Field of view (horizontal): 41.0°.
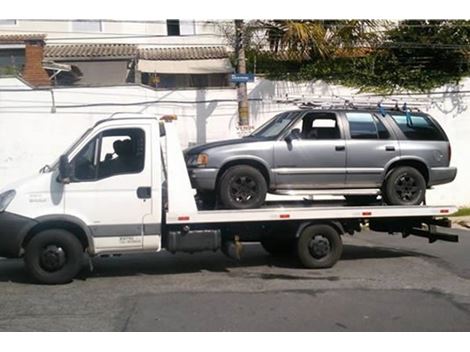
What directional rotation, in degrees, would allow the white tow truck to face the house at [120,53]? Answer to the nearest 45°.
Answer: approximately 90° to its right

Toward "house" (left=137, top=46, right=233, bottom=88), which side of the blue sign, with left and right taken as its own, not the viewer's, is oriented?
back

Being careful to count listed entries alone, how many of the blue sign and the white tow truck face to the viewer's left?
1

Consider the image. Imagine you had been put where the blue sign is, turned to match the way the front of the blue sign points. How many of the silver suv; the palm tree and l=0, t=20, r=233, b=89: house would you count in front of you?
1

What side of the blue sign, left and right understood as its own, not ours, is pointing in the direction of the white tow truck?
front

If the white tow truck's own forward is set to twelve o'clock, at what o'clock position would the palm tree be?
The palm tree is roughly at 4 o'clock from the white tow truck.

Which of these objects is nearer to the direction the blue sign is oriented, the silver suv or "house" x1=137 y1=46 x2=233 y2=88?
the silver suv

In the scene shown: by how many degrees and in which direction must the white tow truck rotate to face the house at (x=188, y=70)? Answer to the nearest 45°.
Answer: approximately 90° to its right

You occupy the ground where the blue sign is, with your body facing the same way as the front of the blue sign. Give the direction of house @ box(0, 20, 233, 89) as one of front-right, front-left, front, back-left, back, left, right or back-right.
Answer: back-right

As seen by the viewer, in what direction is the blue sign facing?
toward the camera

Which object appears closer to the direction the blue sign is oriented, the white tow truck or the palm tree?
the white tow truck

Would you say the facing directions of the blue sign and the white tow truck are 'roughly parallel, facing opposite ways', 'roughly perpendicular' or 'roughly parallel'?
roughly perpendicular

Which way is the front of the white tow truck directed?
to the viewer's left
